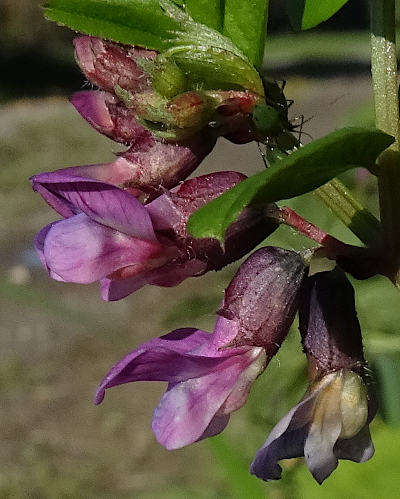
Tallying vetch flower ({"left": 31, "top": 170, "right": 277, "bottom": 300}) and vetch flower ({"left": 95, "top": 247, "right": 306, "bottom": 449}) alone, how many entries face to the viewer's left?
2

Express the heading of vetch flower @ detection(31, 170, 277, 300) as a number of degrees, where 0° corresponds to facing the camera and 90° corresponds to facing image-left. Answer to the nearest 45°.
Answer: approximately 90°

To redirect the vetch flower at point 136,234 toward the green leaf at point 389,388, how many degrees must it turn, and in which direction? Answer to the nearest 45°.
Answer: approximately 135° to its right

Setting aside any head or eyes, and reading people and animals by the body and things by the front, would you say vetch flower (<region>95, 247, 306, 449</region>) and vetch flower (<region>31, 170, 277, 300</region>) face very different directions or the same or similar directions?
same or similar directions

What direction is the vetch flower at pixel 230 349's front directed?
to the viewer's left
